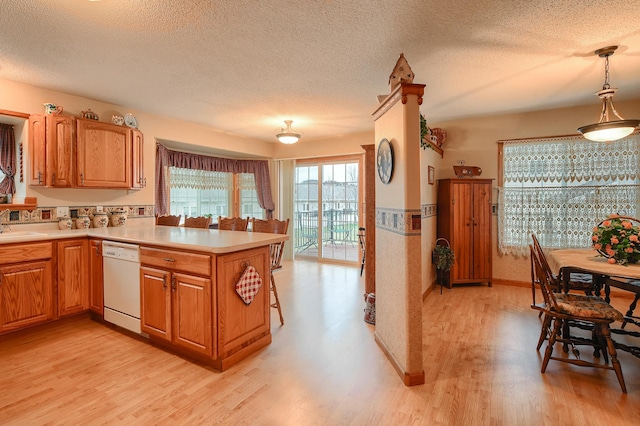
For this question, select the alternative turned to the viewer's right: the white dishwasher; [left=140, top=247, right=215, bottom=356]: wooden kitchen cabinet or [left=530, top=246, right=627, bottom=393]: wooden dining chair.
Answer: the wooden dining chair

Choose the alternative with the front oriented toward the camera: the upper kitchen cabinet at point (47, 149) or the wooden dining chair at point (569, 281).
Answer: the upper kitchen cabinet

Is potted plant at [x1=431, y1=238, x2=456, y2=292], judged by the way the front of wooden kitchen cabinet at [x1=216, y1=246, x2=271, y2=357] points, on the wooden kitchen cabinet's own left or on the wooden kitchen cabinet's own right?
on the wooden kitchen cabinet's own left

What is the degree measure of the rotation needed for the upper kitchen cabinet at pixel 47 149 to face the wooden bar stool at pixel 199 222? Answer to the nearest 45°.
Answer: approximately 90° to its left

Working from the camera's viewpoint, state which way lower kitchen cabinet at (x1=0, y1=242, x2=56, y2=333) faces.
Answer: facing the viewer and to the right of the viewer

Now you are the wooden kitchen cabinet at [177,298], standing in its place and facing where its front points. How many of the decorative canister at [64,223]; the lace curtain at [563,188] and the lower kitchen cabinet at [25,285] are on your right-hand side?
2

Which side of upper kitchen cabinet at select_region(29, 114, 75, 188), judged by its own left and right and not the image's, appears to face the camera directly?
front

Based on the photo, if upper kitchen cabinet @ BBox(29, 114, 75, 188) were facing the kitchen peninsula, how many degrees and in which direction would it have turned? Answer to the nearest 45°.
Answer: approximately 45° to its left

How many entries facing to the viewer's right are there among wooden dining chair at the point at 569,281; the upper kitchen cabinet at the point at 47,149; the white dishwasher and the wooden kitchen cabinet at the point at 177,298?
1

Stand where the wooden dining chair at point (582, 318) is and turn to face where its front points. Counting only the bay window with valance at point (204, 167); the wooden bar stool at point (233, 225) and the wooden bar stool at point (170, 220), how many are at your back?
3

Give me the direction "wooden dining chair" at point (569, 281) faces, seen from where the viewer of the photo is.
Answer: facing to the right of the viewer
